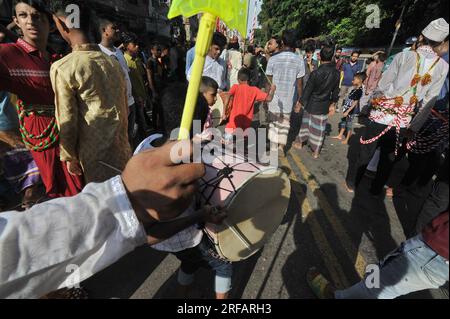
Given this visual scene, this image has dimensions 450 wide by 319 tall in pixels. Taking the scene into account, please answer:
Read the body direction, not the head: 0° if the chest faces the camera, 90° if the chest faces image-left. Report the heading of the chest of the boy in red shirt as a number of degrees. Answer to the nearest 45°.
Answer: approximately 180°

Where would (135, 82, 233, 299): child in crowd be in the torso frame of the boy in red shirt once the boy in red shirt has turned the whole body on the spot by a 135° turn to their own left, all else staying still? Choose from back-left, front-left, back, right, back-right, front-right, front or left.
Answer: front-left

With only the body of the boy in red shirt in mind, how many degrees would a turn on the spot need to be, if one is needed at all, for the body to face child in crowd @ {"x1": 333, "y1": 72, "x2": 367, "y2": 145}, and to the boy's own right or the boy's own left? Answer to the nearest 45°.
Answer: approximately 45° to the boy's own right
